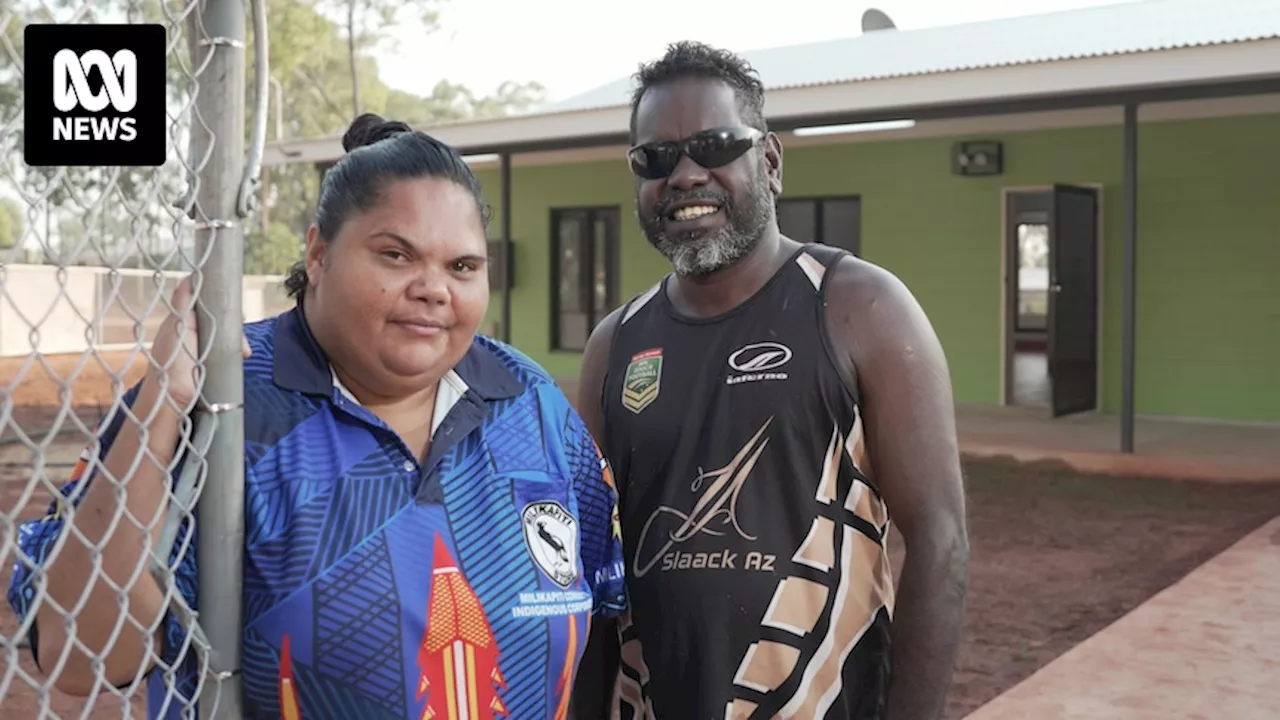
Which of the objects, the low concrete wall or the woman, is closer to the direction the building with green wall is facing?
the woman

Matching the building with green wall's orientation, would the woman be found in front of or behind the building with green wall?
in front

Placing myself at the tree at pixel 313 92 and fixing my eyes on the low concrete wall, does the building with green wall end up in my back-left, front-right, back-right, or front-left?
front-left

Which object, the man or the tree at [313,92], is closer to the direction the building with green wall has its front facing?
the man

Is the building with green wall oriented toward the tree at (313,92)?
no

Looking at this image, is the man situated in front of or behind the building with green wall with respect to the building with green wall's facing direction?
in front

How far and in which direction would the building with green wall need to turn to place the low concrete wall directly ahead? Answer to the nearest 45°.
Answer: approximately 90° to its right

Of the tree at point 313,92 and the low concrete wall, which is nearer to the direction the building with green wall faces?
the low concrete wall
